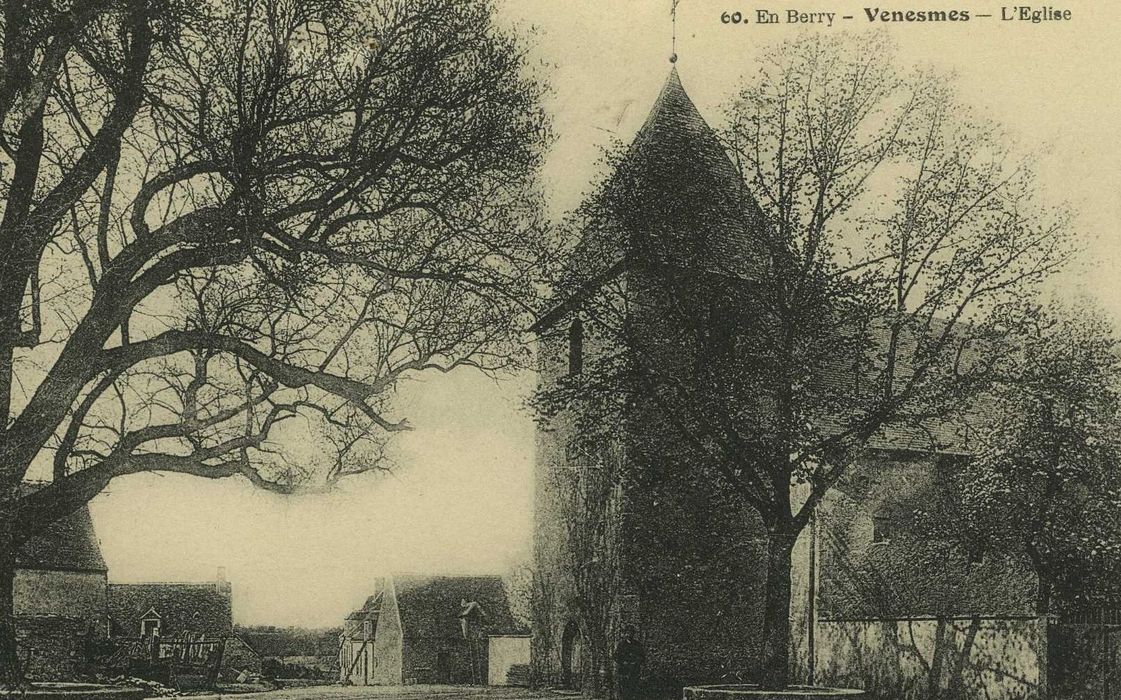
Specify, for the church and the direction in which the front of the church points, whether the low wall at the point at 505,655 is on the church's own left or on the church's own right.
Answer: on the church's own right

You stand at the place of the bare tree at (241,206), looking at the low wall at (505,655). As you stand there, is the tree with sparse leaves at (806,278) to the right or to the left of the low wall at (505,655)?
right

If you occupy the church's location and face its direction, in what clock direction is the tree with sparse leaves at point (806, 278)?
The tree with sparse leaves is roughly at 10 o'clock from the church.

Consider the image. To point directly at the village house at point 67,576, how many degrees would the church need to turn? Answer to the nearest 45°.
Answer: approximately 90° to its right

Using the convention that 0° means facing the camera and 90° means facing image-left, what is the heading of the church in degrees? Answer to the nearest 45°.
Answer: approximately 45°

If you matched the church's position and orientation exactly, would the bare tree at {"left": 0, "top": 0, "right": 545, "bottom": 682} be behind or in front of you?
in front

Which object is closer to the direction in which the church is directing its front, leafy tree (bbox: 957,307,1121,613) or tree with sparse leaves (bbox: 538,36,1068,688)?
the tree with sparse leaves
